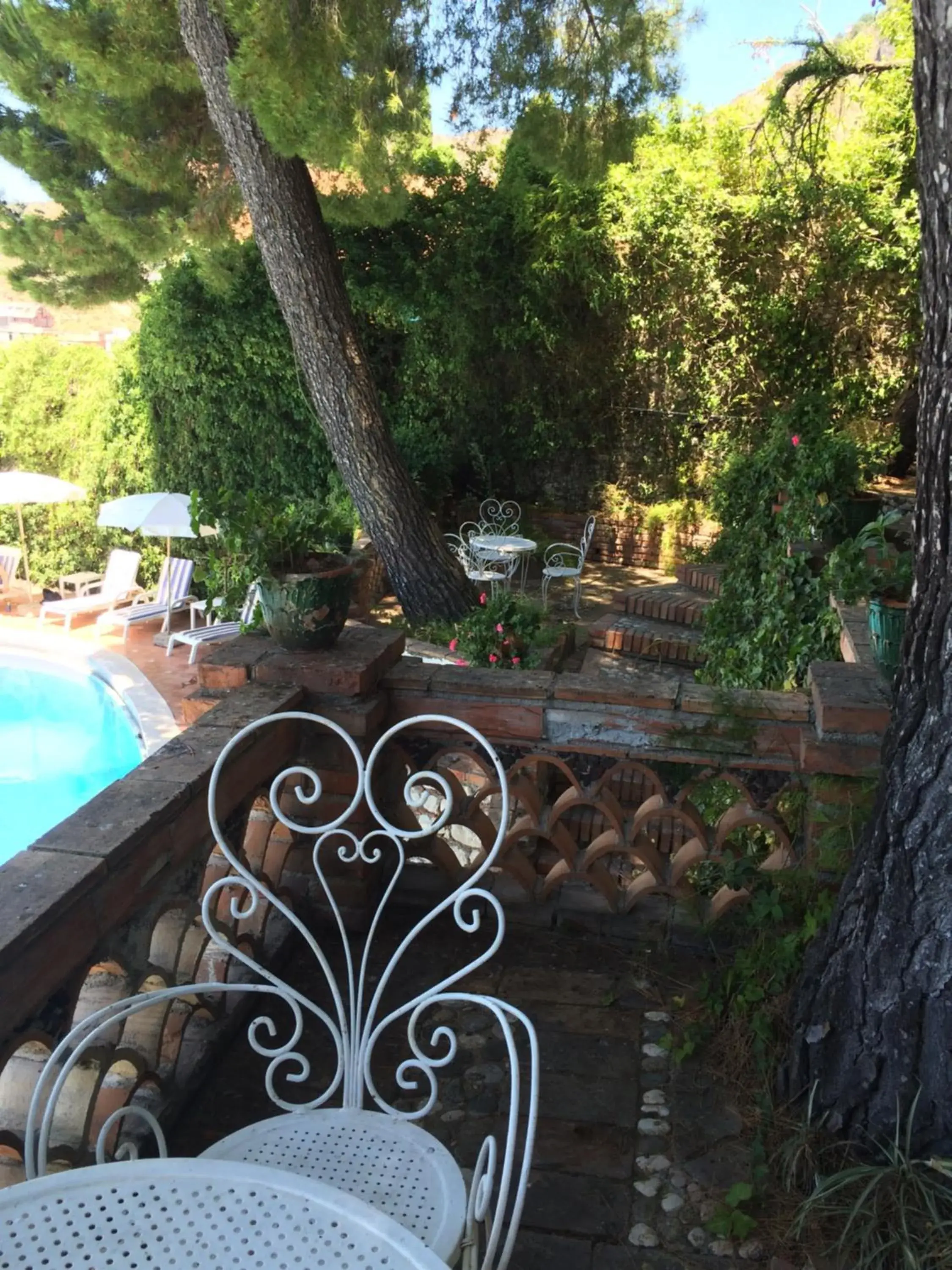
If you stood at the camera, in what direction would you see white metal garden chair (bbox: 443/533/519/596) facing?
facing to the right of the viewer

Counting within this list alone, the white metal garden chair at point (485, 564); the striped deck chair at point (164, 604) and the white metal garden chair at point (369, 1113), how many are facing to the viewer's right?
1

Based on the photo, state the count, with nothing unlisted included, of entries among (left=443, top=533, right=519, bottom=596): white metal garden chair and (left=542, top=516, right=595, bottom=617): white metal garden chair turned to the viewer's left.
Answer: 1

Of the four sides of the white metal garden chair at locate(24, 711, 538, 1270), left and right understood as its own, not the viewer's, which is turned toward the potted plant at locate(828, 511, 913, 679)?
back

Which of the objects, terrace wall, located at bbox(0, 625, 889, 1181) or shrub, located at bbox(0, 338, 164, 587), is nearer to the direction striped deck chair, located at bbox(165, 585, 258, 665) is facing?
the terrace wall

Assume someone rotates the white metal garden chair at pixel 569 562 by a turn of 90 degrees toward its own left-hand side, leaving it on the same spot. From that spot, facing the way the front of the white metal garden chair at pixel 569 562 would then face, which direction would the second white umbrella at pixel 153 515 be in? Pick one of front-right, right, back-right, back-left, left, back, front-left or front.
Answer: right

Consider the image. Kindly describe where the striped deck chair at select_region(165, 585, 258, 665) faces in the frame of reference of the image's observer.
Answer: facing the viewer and to the left of the viewer

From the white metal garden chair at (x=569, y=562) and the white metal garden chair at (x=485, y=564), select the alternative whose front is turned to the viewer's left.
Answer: the white metal garden chair at (x=569, y=562)

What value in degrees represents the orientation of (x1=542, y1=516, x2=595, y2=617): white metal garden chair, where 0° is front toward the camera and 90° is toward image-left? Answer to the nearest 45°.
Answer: approximately 90°

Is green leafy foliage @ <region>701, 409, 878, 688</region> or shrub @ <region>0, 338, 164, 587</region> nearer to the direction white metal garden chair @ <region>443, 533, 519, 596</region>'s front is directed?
the green leafy foliage

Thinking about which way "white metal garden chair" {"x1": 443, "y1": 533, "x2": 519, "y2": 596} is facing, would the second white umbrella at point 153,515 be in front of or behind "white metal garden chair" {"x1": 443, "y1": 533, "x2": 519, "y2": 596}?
behind
